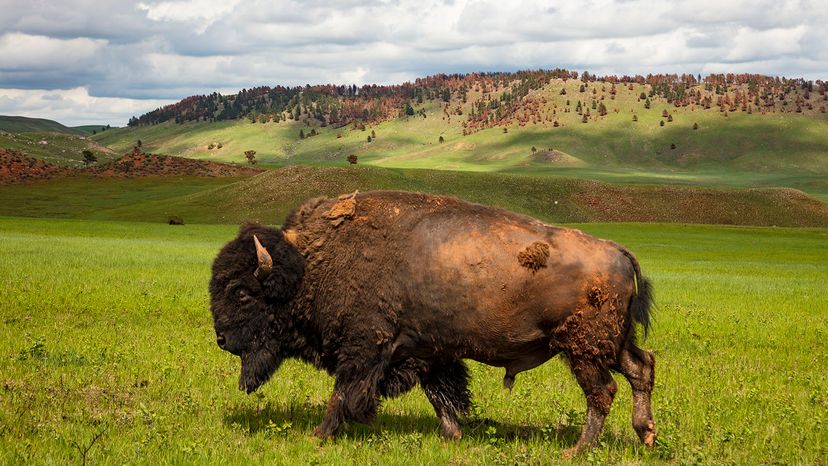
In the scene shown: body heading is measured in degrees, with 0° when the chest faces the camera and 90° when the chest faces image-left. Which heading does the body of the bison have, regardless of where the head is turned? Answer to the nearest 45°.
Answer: approximately 90°
